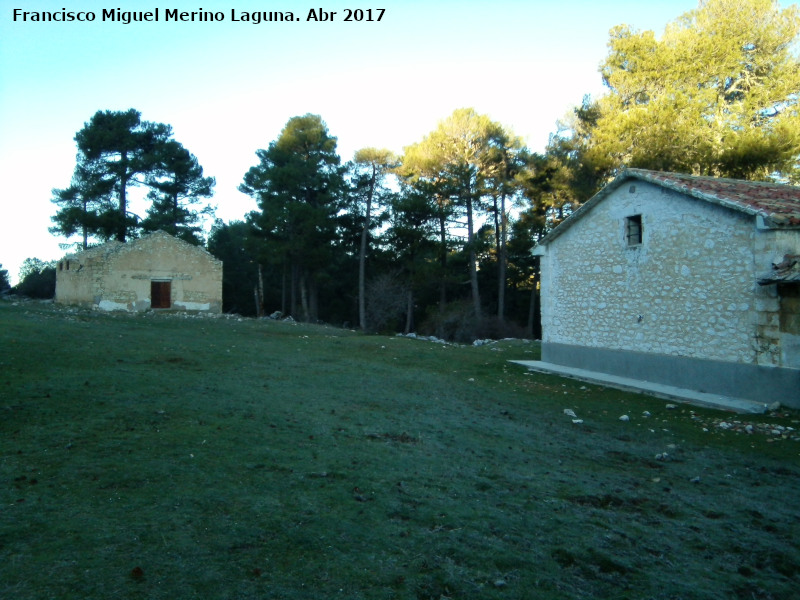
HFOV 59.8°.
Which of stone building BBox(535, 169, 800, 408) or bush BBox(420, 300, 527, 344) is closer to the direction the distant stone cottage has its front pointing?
the stone building

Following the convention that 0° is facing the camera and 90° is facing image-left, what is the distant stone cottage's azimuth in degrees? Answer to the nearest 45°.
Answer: approximately 0°

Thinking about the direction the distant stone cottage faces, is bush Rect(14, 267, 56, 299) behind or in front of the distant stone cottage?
behind

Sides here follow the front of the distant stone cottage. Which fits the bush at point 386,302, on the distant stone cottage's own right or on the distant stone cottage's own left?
on the distant stone cottage's own left

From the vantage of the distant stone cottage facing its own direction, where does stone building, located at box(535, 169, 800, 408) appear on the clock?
The stone building is roughly at 11 o'clock from the distant stone cottage.

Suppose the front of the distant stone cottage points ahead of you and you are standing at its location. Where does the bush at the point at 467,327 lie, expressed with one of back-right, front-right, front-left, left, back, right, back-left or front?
left

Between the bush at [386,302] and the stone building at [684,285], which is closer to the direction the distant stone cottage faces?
the stone building

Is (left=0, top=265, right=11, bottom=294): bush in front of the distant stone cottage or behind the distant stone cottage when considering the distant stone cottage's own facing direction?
behind
